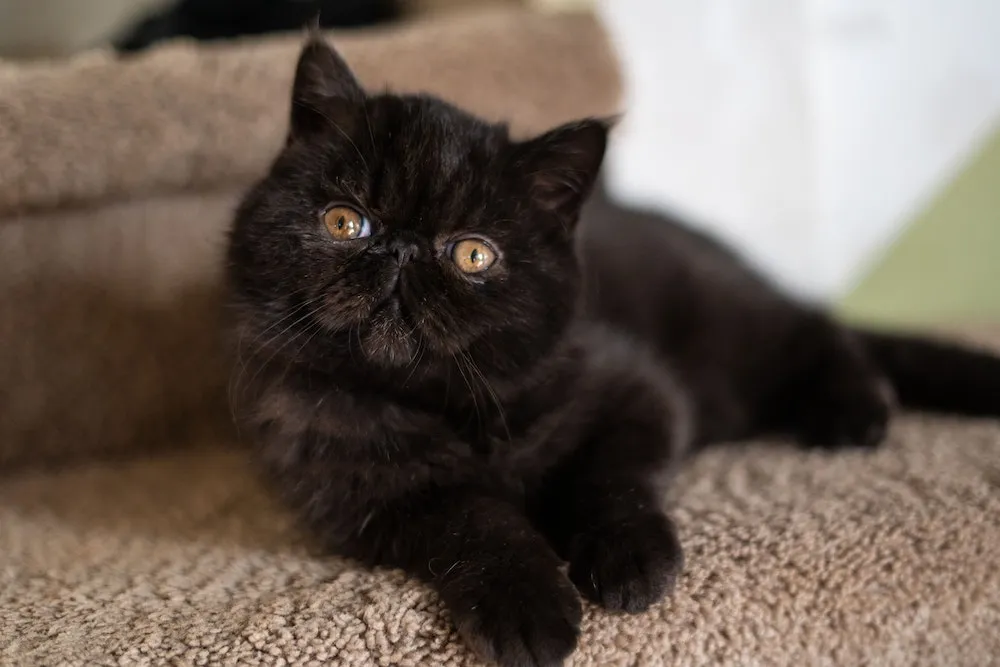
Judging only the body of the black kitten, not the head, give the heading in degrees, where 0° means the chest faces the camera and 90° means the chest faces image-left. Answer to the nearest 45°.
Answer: approximately 45°
